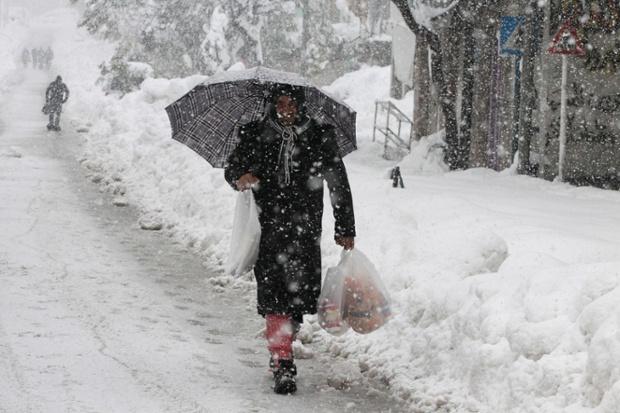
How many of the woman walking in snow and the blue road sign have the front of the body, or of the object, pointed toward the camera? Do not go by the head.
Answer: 2

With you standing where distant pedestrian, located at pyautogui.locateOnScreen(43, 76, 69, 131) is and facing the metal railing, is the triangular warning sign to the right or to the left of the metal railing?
right

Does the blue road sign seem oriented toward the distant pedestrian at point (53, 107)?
no

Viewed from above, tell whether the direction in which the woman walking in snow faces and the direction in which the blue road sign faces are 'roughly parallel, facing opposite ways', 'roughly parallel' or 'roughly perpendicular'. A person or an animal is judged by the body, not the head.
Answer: roughly parallel

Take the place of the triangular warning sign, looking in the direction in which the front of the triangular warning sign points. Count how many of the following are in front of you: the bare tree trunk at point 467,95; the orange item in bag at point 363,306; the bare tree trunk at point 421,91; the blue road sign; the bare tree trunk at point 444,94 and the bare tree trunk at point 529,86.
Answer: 1

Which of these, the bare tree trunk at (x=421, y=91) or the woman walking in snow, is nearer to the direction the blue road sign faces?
the woman walking in snow

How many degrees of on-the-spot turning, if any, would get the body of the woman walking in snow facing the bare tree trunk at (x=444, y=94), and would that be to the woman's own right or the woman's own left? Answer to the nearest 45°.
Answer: approximately 180°

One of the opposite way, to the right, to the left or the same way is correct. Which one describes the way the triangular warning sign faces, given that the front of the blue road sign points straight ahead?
the same way

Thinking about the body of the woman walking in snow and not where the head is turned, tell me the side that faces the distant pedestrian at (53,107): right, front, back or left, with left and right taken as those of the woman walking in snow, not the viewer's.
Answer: back

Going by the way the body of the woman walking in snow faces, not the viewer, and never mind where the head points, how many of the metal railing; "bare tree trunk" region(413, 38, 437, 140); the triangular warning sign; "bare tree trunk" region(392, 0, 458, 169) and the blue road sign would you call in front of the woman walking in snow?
0

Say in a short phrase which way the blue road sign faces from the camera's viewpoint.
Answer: facing the viewer

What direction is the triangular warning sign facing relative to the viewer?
toward the camera

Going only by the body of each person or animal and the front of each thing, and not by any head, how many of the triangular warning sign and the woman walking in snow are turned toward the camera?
2

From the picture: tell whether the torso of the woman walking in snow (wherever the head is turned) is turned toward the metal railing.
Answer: no

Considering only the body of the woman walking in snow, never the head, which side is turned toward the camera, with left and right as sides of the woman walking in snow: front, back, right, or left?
front

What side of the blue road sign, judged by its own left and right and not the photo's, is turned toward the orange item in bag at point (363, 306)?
front

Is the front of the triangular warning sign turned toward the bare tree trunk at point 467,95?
no

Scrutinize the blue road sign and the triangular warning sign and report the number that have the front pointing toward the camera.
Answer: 2

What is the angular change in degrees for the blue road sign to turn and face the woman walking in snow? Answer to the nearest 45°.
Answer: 0° — it already faces them

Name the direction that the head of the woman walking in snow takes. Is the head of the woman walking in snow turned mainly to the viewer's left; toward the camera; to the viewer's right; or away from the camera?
toward the camera
